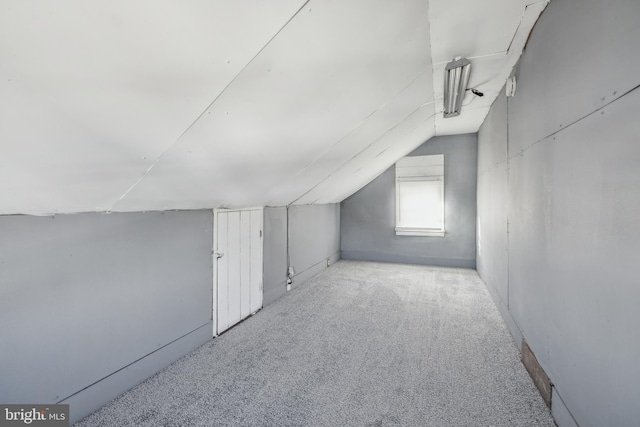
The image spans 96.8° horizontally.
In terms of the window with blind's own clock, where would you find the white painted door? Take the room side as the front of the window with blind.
The white painted door is roughly at 1 o'clock from the window with blind.

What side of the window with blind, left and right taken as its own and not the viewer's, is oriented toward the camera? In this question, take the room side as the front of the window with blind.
front
